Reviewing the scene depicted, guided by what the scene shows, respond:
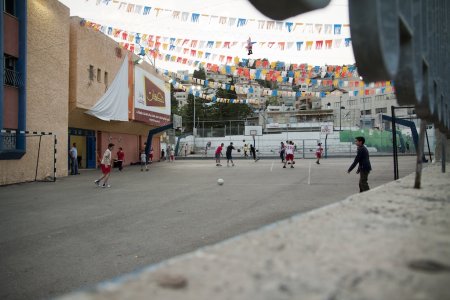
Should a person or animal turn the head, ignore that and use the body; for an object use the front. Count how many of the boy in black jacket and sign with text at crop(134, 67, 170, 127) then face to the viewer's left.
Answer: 1

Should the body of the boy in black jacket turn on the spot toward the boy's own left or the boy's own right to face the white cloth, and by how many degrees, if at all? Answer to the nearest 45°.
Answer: approximately 45° to the boy's own right

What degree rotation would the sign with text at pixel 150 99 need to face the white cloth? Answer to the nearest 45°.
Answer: approximately 45° to its right

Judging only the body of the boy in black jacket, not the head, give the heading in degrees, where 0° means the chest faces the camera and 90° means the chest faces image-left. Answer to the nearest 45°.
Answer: approximately 90°

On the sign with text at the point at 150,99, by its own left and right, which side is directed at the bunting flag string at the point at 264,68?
front

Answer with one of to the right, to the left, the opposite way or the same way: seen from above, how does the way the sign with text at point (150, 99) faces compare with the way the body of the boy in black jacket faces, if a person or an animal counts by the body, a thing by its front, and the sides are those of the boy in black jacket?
the opposite way
